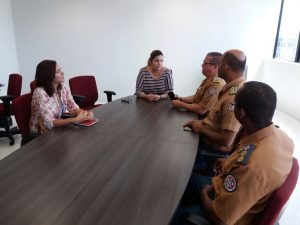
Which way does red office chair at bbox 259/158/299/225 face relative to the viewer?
to the viewer's left

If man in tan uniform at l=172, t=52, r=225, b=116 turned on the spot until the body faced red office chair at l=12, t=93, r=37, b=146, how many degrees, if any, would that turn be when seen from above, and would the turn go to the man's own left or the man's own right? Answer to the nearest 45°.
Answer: approximately 45° to the man's own left

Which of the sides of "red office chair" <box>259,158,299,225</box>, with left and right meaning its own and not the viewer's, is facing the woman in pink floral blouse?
front

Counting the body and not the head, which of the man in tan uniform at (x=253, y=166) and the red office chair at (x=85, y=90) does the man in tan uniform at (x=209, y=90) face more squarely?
the red office chair

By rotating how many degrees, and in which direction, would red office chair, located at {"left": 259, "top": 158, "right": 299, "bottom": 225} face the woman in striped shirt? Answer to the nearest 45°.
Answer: approximately 45° to its right

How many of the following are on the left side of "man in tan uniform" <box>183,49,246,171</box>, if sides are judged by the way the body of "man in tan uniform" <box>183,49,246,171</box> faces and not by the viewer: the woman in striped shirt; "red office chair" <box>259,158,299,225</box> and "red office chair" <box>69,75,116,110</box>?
1

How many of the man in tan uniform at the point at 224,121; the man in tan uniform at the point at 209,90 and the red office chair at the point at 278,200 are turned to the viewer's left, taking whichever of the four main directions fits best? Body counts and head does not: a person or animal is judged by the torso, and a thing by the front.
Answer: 3

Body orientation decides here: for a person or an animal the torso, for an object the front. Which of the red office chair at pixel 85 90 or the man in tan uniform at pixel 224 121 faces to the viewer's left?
the man in tan uniform

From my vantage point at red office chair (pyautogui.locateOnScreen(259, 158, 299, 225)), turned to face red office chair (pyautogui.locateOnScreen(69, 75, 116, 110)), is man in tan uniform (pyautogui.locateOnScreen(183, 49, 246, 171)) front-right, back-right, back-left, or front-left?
front-right

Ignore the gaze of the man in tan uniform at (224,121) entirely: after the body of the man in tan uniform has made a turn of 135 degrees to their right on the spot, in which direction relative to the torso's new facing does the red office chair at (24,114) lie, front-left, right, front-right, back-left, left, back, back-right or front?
back-left

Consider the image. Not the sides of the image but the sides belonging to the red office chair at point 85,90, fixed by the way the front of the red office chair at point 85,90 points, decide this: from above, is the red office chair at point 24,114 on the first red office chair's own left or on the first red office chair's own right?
on the first red office chair's own right

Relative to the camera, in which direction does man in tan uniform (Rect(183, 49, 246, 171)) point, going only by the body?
to the viewer's left

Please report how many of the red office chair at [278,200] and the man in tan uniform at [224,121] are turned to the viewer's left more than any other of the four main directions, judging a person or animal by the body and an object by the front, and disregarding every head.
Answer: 2

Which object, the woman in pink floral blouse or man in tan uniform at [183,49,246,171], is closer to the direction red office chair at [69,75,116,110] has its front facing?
the man in tan uniform

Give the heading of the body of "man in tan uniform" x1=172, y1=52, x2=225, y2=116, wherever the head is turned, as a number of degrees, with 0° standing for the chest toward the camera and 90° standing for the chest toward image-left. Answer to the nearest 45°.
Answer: approximately 90°

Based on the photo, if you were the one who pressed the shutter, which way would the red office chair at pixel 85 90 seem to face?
facing the viewer and to the right of the viewer
